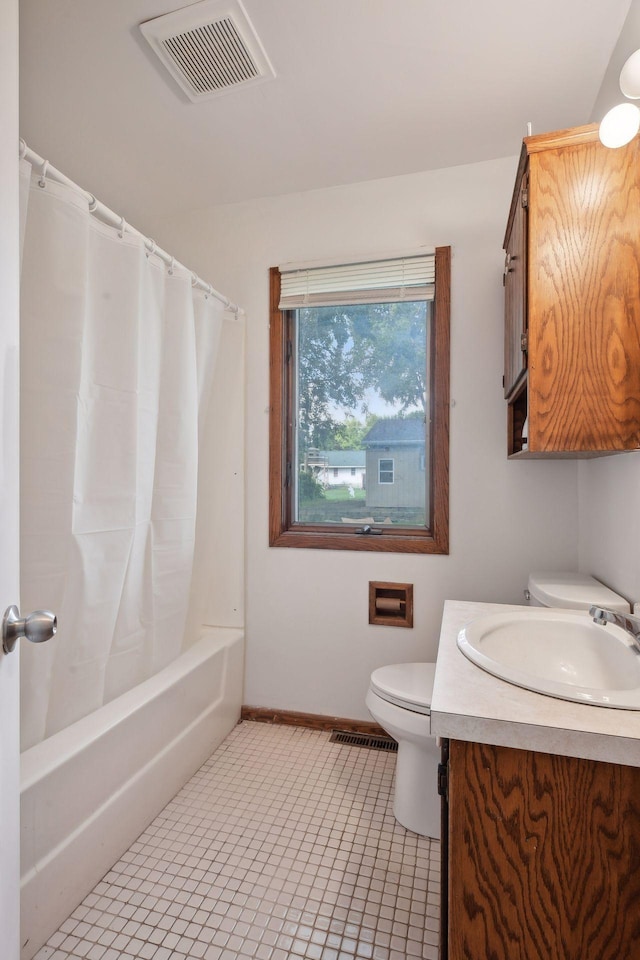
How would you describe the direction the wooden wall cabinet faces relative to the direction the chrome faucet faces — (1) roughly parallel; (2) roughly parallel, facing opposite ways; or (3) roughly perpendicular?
roughly parallel

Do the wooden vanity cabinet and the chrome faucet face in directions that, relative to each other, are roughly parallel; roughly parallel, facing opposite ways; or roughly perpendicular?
roughly parallel

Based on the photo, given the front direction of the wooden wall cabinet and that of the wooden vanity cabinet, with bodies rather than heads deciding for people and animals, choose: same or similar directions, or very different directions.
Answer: same or similar directions

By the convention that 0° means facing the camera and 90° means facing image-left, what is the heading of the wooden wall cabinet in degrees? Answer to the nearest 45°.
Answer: approximately 90°

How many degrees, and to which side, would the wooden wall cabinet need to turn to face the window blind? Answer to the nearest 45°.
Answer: approximately 45° to its right

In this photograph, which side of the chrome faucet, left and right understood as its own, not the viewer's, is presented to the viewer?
left

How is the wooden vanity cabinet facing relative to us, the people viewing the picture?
facing to the left of the viewer

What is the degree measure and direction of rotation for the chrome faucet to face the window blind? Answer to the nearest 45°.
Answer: approximately 45° to its right

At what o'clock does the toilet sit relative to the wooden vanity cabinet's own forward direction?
The toilet is roughly at 2 o'clock from the wooden vanity cabinet.
